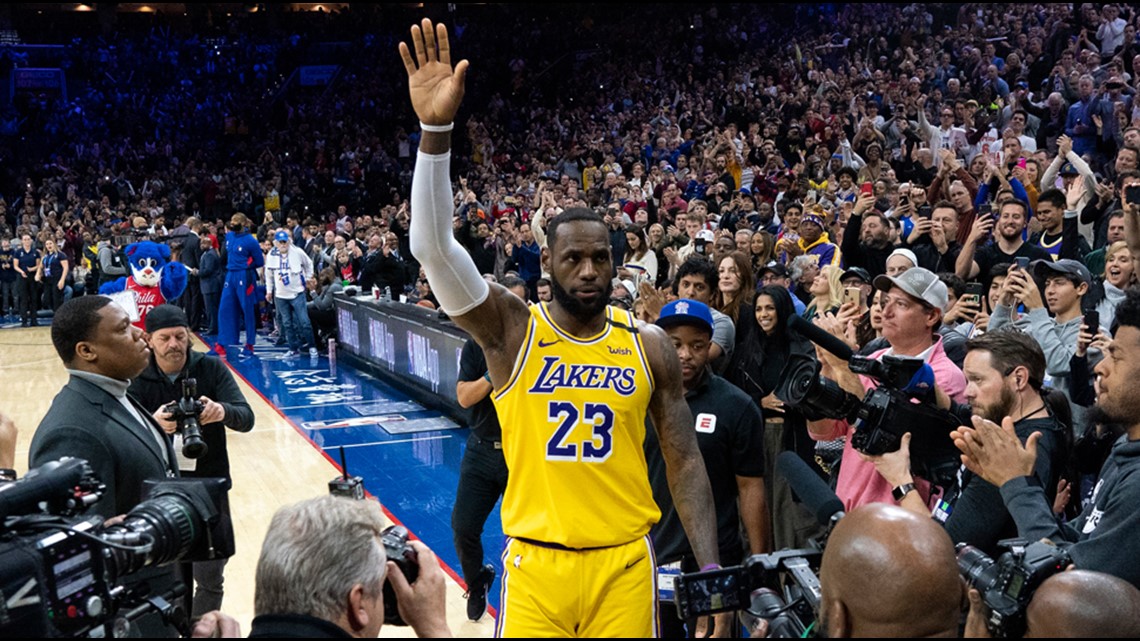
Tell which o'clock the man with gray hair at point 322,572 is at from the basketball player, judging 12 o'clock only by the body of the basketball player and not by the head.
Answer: The man with gray hair is roughly at 1 o'clock from the basketball player.

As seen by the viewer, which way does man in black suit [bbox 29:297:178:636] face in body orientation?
to the viewer's right

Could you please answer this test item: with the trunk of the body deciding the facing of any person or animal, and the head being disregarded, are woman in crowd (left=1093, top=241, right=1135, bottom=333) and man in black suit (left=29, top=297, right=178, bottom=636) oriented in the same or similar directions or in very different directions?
very different directions

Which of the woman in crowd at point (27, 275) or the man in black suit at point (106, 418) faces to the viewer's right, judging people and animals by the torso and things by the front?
the man in black suit

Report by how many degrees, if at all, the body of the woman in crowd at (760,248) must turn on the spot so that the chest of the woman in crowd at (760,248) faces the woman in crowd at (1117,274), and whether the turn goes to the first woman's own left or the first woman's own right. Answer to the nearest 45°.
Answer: approximately 90° to the first woman's own left

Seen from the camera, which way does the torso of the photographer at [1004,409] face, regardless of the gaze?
to the viewer's left

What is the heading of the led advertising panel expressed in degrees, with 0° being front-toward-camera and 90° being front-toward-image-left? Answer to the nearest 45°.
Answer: approximately 45°

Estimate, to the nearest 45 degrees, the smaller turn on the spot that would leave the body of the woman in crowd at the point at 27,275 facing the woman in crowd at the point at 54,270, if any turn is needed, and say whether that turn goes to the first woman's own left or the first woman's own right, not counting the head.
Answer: approximately 45° to the first woman's own left

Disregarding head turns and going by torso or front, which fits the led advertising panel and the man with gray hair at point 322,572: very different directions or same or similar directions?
very different directions

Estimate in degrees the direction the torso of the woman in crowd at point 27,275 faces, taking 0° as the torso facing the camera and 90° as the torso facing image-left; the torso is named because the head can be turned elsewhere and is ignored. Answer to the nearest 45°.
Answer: approximately 0°
